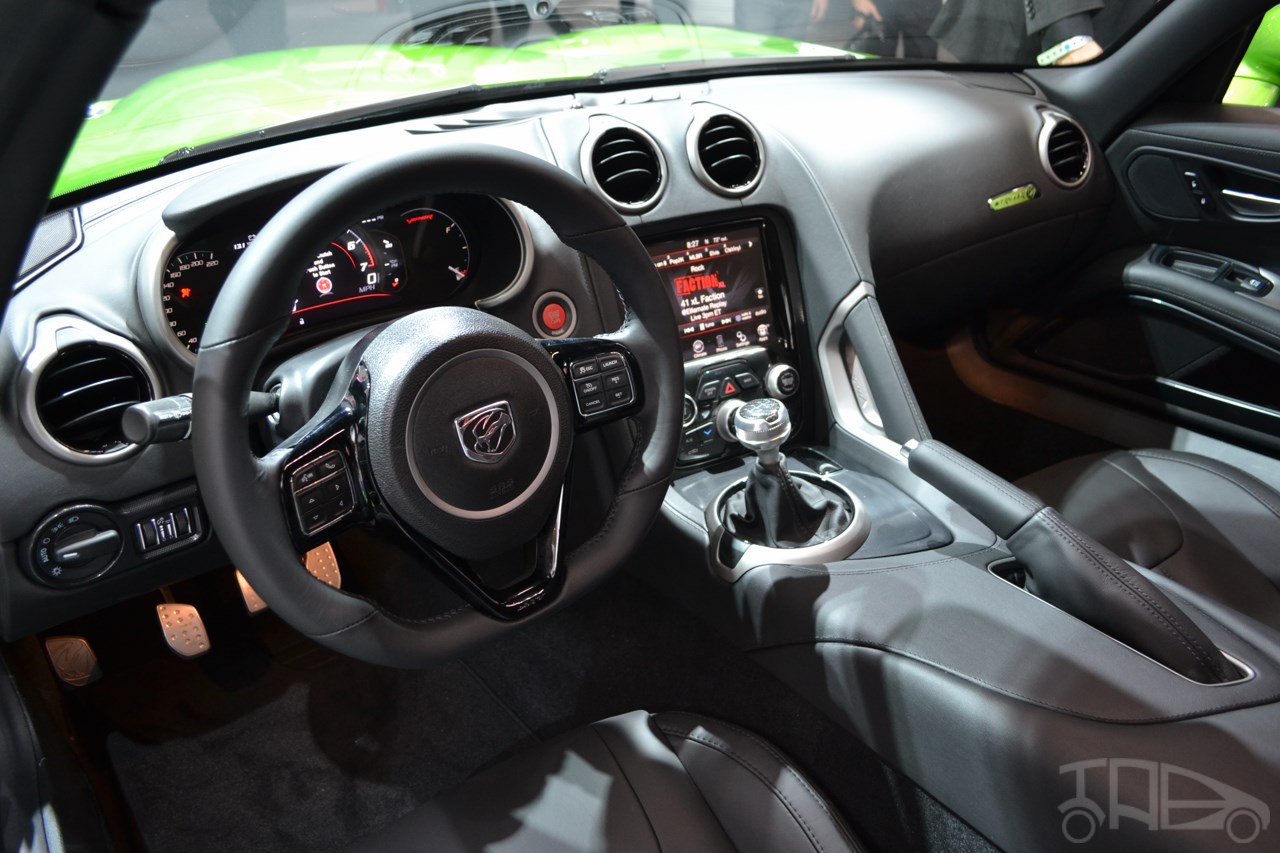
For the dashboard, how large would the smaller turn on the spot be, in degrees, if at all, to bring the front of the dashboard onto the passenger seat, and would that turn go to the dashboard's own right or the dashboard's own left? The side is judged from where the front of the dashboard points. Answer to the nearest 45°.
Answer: approximately 45° to the dashboard's own left

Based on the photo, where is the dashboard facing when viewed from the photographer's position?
facing the viewer and to the right of the viewer

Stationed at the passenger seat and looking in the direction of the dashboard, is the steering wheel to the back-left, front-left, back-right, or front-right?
front-left
